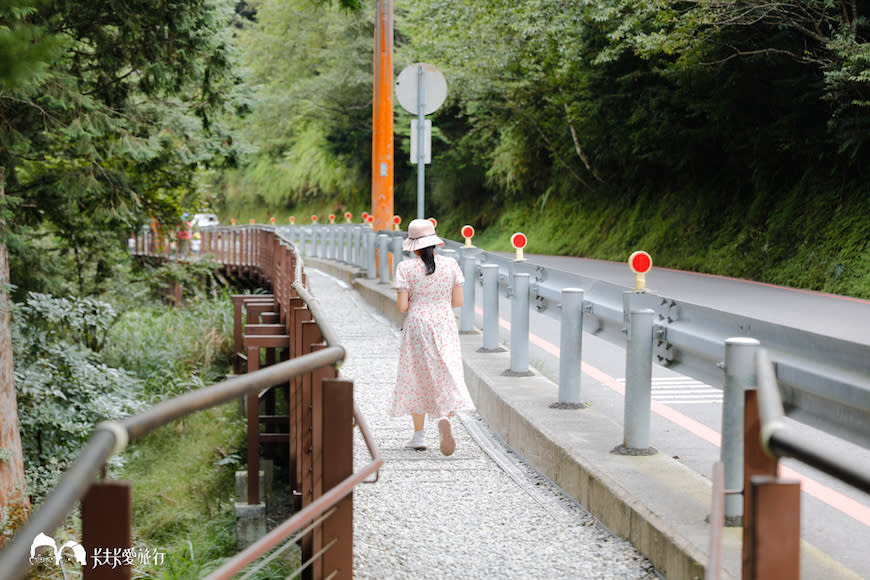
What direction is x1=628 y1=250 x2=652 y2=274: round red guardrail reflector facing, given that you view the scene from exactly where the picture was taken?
facing the viewer

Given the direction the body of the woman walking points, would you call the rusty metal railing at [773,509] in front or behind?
behind

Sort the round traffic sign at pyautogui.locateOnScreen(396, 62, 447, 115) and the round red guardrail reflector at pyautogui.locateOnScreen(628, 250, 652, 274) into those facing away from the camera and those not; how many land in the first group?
1

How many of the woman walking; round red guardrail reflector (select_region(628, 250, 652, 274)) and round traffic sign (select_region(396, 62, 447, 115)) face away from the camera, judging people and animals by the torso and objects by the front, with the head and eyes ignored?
2

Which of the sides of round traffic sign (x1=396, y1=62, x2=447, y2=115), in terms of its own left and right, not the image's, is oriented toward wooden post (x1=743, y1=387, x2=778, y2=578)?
back

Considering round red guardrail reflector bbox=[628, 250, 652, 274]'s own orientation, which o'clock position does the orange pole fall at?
The orange pole is roughly at 5 o'clock from the round red guardrail reflector.

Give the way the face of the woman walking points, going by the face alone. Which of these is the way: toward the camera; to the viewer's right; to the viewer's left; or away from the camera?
away from the camera

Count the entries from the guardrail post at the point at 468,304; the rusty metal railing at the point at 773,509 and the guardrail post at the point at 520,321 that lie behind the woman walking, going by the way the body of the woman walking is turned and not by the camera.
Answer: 1

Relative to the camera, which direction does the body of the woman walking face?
away from the camera

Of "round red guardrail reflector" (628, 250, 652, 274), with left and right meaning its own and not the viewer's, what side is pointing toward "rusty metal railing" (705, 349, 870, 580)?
front

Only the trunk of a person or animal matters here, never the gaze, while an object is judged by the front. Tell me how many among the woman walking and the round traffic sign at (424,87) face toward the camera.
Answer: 0

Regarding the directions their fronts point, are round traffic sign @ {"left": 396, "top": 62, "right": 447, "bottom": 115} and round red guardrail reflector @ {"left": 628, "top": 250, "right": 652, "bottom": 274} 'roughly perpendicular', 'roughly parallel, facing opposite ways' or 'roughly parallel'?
roughly parallel, facing opposite ways

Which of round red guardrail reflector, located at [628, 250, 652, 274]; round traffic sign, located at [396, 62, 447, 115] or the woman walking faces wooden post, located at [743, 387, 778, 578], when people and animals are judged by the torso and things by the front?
round red guardrail reflector, located at [628, 250, 652, 274]

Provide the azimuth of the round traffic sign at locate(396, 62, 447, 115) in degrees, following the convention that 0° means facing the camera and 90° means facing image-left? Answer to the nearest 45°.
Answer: approximately 180°

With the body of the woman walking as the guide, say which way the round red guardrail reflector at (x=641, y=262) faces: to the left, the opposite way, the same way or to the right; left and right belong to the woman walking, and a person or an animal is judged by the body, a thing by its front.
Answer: the opposite way

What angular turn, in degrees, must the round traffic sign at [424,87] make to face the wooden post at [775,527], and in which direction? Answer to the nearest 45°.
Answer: approximately 180°
